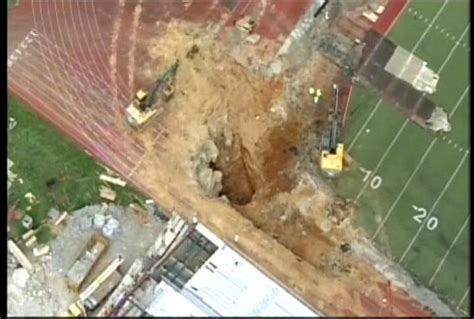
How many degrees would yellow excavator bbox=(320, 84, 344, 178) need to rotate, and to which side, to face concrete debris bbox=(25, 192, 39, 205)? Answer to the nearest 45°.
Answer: approximately 90° to its left

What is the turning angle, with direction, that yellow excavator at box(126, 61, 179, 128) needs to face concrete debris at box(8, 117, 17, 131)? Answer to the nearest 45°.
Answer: approximately 135° to its left

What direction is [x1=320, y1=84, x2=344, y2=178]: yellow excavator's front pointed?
away from the camera

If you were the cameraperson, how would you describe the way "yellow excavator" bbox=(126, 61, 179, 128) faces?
facing away from the viewer and to the right of the viewer

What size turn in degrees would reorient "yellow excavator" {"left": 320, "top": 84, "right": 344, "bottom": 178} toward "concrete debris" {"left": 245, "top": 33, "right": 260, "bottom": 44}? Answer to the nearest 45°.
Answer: approximately 90° to its left

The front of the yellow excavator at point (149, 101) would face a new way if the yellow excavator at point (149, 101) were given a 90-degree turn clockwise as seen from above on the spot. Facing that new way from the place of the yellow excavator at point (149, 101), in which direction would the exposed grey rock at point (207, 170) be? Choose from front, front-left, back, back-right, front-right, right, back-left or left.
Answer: front-left

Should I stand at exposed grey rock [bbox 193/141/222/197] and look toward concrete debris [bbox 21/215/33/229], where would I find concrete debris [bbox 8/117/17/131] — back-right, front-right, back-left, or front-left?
front-right

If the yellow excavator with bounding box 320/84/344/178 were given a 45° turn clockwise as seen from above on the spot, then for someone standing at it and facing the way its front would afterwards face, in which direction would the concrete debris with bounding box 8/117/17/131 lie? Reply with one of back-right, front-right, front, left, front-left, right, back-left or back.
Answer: back-left

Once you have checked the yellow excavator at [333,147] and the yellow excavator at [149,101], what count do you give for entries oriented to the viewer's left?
0
